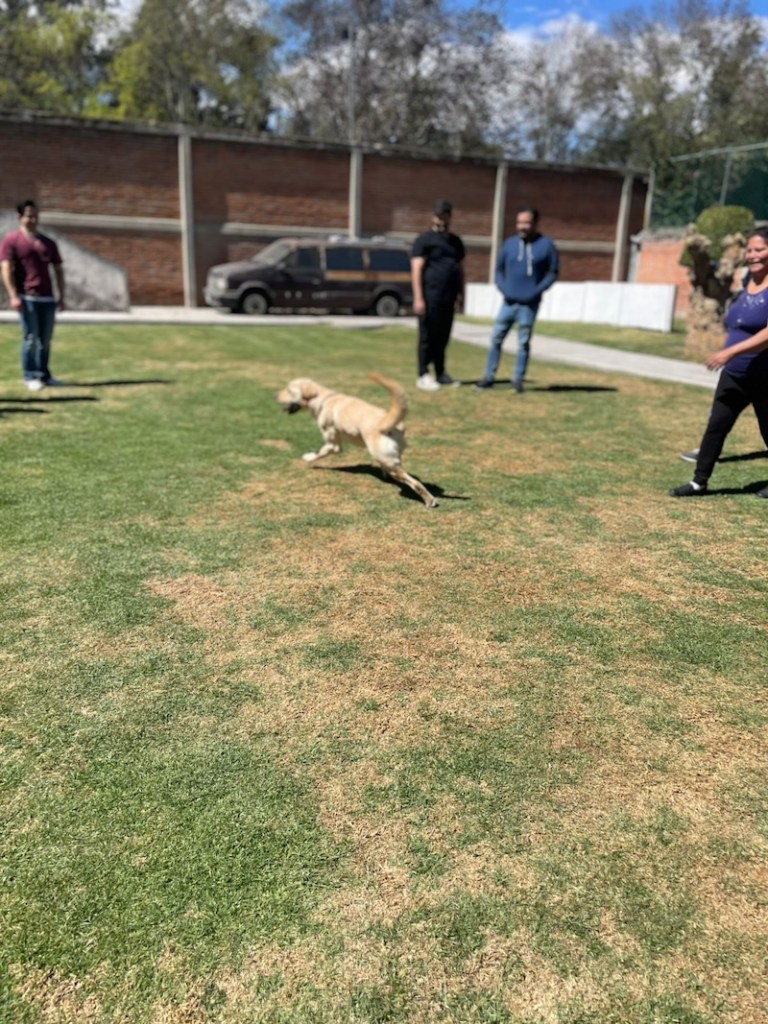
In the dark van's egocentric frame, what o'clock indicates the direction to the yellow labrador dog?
The yellow labrador dog is roughly at 9 o'clock from the dark van.

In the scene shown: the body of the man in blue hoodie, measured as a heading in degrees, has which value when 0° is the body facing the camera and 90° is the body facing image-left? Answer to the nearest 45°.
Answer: approximately 0°

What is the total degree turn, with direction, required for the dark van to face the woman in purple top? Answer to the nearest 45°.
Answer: approximately 90° to its left

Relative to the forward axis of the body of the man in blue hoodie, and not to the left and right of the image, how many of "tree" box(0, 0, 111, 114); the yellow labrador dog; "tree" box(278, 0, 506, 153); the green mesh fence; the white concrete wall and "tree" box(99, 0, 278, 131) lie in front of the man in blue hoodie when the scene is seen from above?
1

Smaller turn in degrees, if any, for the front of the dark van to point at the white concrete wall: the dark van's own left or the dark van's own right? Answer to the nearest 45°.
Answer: approximately 180°

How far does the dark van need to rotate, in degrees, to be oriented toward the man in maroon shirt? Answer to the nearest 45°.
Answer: approximately 90° to its left

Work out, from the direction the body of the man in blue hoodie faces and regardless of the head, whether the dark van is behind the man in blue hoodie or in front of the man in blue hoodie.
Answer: behind

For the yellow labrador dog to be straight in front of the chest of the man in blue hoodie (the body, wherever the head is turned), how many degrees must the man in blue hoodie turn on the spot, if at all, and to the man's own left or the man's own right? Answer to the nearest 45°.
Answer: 0° — they already face it

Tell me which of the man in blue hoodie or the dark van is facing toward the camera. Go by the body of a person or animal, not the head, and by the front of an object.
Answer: the man in blue hoodie

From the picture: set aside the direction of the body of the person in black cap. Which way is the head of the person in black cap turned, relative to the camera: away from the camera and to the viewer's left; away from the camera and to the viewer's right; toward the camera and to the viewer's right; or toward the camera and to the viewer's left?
toward the camera and to the viewer's left

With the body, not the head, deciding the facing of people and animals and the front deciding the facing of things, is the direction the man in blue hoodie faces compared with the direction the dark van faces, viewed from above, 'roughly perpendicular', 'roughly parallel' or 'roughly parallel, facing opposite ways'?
roughly perpendicular

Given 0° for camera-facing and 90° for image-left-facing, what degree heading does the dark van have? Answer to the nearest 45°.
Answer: approximately 90°

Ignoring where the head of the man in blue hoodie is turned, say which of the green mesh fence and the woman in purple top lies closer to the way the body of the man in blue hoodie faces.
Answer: the woman in purple top

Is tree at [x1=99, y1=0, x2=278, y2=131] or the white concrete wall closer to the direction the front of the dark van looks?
the tree

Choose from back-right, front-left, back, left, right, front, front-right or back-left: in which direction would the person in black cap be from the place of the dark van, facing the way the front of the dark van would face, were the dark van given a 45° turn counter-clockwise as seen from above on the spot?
front-left

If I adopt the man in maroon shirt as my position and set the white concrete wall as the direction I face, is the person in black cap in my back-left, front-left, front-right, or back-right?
front-right

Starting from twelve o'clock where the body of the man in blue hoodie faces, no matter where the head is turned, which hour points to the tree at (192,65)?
The tree is roughly at 5 o'clock from the man in blue hoodie.

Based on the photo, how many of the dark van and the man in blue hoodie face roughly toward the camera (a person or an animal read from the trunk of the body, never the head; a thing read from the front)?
1
